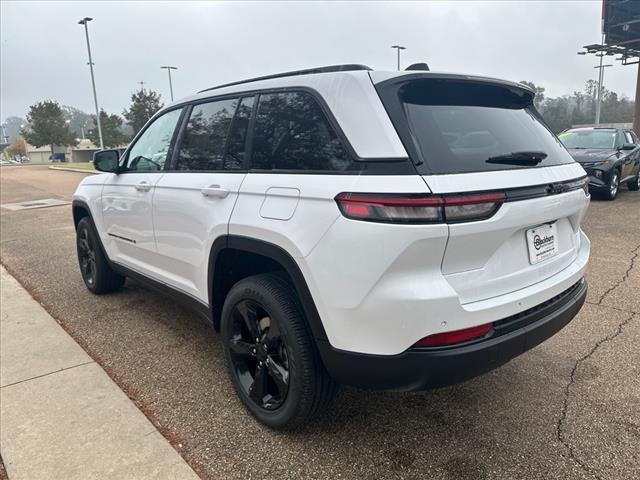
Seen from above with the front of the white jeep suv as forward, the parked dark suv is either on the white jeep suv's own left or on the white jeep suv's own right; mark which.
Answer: on the white jeep suv's own right

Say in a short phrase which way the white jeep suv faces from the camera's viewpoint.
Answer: facing away from the viewer and to the left of the viewer

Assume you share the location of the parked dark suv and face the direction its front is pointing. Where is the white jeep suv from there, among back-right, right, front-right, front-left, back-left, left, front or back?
front-left

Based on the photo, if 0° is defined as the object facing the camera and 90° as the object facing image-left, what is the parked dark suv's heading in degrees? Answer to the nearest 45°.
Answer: approximately 45°
